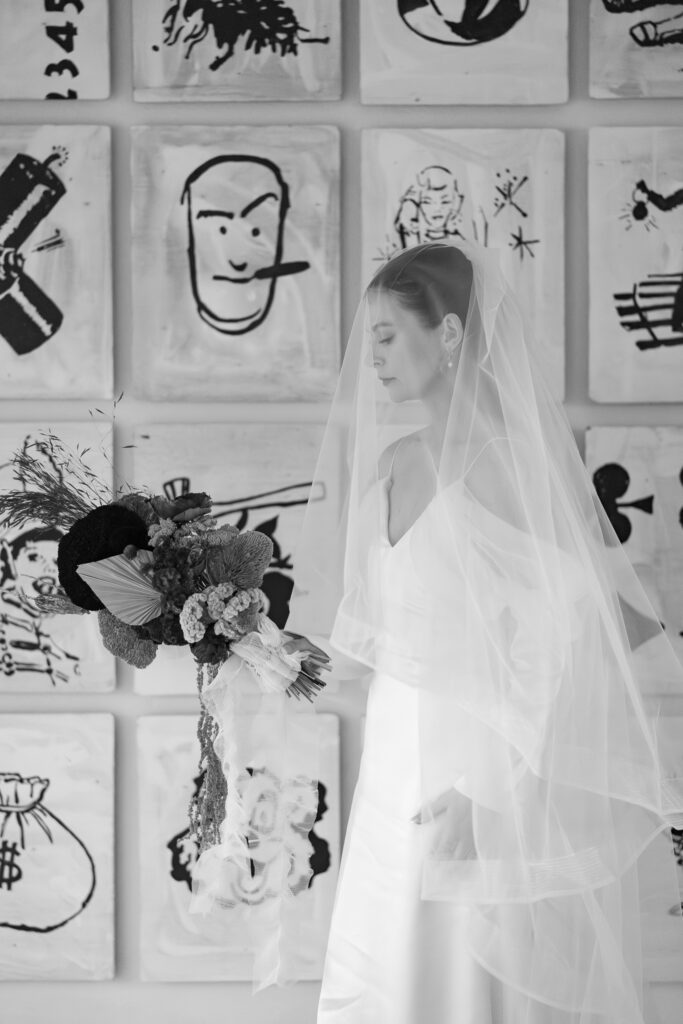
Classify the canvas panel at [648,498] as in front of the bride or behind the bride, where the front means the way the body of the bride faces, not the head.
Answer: behind

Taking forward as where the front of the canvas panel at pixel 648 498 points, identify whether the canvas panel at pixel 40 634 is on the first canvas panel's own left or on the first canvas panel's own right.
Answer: on the first canvas panel's own right

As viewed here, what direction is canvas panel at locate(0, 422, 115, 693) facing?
toward the camera

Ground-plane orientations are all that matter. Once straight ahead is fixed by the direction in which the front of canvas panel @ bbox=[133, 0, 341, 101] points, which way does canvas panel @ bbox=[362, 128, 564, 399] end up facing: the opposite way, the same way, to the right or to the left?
the same way

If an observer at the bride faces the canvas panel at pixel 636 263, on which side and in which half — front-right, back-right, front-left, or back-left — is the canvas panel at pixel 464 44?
front-left

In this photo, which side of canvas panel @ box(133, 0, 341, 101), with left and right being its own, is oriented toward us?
front

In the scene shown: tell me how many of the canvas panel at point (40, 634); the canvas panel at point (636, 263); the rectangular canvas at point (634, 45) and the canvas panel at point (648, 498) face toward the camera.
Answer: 4

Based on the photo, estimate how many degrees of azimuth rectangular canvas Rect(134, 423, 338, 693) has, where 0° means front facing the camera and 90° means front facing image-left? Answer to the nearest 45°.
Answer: approximately 0°

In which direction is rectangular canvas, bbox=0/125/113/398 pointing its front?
toward the camera

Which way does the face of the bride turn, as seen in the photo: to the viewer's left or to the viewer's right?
to the viewer's left

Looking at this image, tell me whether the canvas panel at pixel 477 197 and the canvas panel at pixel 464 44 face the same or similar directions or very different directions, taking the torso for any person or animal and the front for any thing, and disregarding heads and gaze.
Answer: same or similar directions
